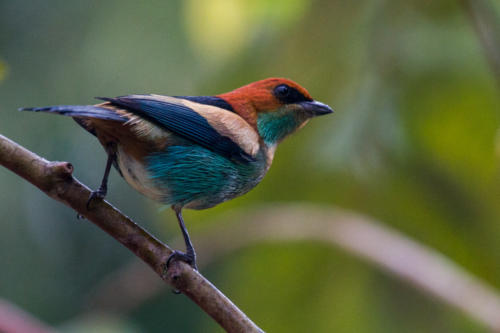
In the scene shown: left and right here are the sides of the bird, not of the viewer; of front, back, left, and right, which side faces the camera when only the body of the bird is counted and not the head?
right
